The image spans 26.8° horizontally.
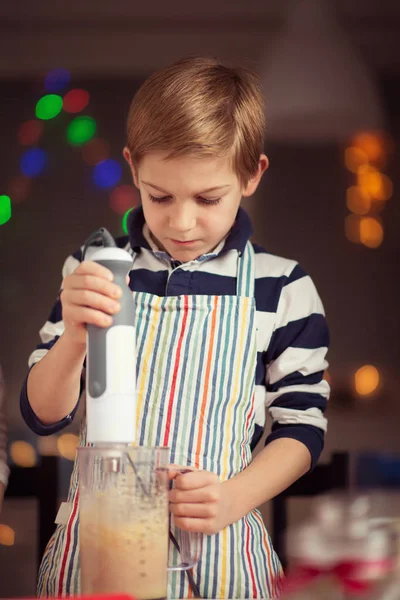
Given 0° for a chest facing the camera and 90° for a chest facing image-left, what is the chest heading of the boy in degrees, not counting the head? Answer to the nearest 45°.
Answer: approximately 0°
